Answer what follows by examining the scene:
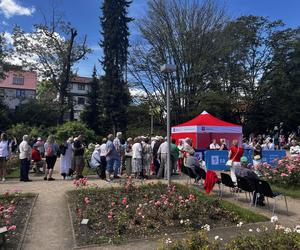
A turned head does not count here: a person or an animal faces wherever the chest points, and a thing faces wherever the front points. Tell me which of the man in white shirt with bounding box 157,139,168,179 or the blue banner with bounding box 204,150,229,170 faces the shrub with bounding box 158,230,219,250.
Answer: the blue banner

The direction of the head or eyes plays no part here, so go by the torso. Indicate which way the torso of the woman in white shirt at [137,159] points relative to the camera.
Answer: away from the camera

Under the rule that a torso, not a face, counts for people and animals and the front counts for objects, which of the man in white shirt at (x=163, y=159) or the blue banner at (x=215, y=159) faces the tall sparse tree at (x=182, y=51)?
the man in white shirt

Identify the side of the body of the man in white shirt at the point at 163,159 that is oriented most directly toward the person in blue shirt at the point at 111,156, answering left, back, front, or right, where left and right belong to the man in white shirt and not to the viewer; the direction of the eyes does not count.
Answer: left

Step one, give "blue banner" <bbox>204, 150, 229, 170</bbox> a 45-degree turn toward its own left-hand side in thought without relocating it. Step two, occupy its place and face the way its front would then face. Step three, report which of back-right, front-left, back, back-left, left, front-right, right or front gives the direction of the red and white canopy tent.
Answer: back-left

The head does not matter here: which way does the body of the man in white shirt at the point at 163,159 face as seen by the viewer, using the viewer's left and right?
facing away from the viewer

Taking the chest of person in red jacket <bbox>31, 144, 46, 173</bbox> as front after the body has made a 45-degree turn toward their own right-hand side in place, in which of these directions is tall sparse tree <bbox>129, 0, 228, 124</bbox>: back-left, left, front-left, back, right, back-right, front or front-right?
left

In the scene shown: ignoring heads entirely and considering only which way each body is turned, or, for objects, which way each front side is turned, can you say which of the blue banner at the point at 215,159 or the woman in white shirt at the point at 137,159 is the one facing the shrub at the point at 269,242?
the blue banner
